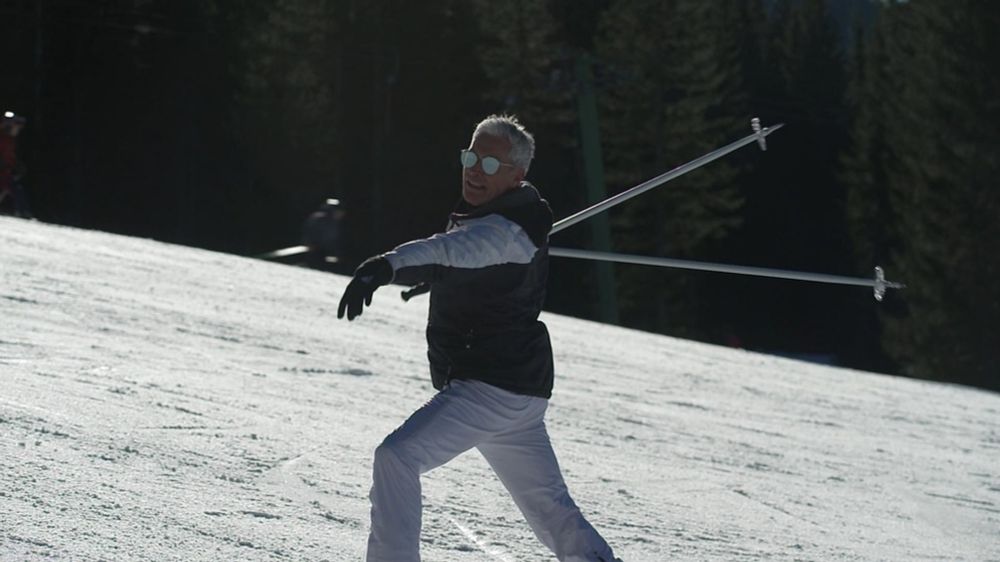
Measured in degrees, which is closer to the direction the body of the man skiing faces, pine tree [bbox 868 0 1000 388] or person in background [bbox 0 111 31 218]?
the person in background

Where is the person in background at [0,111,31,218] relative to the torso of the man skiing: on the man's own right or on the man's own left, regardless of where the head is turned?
on the man's own right

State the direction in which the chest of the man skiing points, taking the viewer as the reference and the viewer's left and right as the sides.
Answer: facing to the left of the viewer
